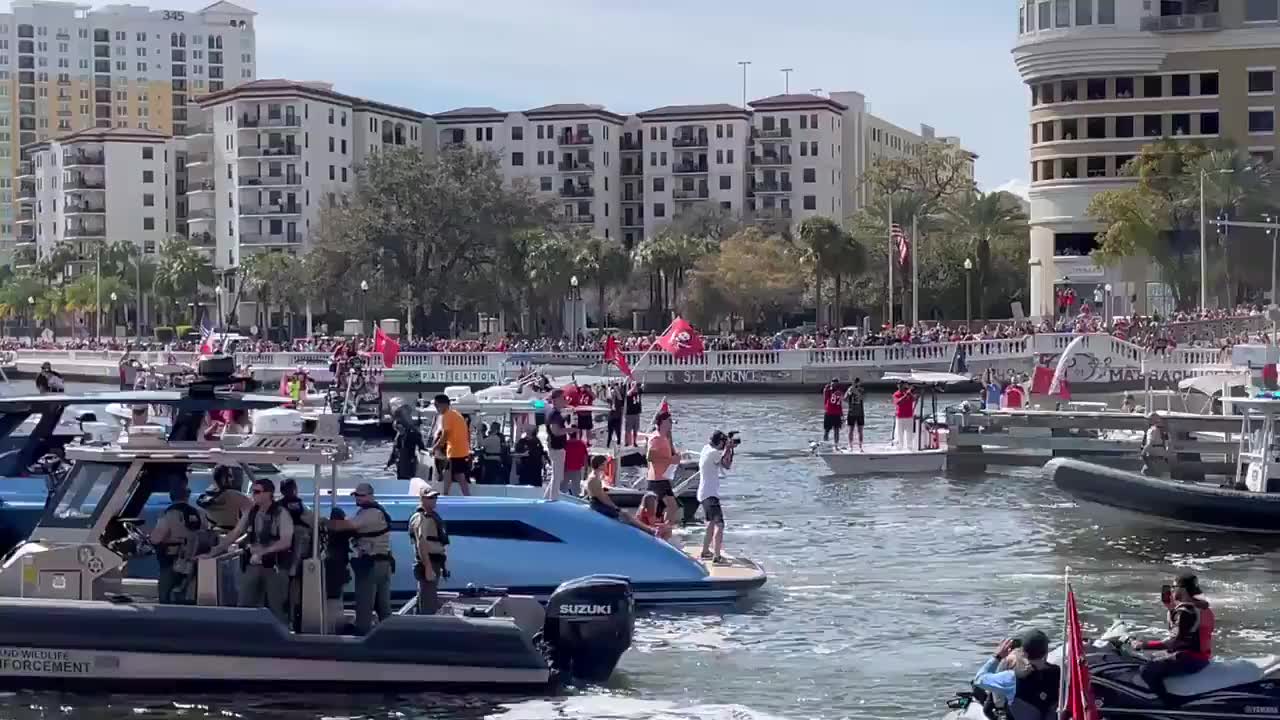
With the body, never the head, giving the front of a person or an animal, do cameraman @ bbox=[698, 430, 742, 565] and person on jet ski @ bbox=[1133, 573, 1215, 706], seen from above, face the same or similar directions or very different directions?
very different directions

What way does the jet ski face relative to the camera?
to the viewer's left

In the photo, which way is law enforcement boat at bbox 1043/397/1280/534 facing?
to the viewer's left

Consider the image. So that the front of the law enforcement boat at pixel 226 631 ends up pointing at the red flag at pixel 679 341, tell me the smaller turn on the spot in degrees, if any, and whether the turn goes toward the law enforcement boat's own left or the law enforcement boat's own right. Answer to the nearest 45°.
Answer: approximately 90° to the law enforcement boat's own right

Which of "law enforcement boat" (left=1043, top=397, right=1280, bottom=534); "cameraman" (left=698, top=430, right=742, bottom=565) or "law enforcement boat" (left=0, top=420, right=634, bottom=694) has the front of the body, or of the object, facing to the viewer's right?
the cameraman

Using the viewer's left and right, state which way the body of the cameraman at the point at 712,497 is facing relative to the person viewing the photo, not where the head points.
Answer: facing to the right of the viewer

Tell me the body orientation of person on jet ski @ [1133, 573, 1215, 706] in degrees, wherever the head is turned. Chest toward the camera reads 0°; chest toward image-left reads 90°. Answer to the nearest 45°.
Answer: approximately 90°

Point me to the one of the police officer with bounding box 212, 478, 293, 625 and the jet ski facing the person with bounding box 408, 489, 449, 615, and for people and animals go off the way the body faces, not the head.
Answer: the jet ski

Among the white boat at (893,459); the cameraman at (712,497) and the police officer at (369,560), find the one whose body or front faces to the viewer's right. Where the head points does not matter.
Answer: the cameraman

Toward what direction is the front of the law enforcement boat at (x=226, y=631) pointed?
to the viewer's left
